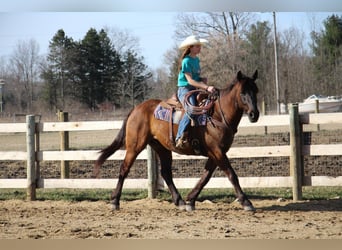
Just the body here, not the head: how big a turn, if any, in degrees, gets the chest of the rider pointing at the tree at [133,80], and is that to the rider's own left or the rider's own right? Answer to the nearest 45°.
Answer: approximately 90° to the rider's own left

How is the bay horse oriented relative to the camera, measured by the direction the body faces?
to the viewer's right

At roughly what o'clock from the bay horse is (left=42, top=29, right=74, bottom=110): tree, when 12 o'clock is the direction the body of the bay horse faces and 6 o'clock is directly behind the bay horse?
The tree is roughly at 8 o'clock from the bay horse.

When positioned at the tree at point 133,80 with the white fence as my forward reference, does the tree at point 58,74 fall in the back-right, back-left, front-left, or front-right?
back-right

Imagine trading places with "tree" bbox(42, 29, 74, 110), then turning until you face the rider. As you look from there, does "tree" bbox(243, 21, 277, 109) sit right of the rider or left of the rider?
left

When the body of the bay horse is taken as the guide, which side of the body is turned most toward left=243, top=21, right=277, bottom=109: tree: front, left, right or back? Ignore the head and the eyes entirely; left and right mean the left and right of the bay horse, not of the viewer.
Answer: left

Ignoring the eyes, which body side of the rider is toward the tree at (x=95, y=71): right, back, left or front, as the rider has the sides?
left

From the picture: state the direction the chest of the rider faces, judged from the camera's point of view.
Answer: to the viewer's right

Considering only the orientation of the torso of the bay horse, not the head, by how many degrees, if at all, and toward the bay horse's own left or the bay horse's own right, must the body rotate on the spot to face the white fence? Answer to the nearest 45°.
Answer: approximately 90° to the bay horse's own left
